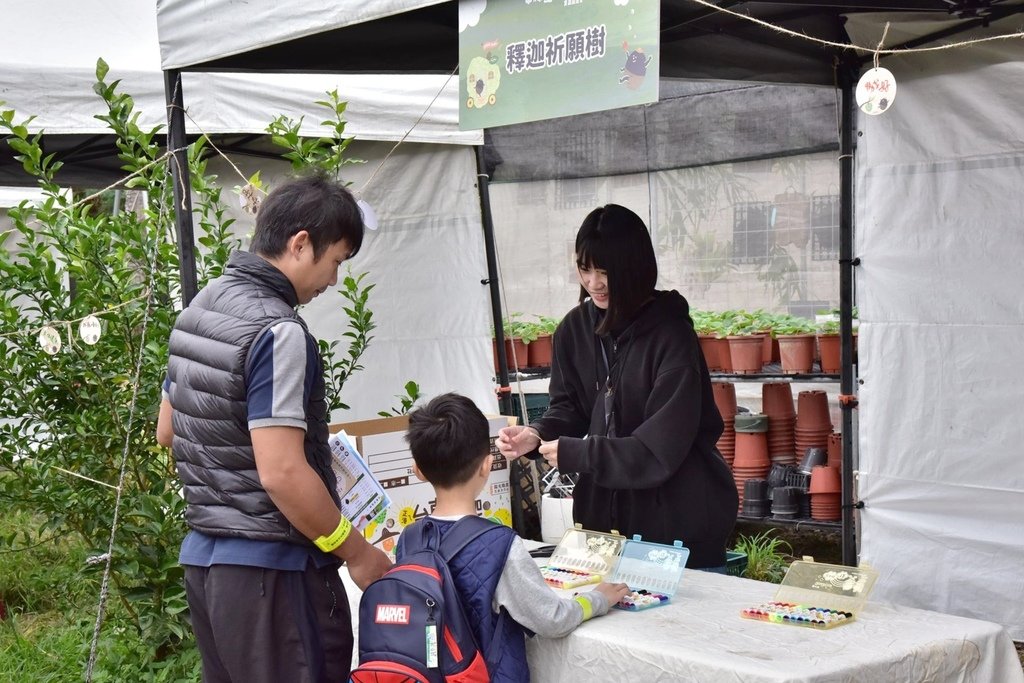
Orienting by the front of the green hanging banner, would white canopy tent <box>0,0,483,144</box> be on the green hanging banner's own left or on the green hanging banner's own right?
on the green hanging banner's own right

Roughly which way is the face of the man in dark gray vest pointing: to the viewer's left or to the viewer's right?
to the viewer's right

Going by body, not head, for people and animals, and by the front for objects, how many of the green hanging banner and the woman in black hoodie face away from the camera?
0

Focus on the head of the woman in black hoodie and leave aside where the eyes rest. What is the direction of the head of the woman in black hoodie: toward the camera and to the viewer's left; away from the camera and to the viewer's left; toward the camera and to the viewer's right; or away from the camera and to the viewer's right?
toward the camera and to the viewer's left

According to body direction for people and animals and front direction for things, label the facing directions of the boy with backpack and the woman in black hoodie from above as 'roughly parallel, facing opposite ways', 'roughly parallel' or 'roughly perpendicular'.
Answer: roughly parallel, facing opposite ways

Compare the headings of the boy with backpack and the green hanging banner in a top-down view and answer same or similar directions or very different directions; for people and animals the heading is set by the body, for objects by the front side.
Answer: very different directions

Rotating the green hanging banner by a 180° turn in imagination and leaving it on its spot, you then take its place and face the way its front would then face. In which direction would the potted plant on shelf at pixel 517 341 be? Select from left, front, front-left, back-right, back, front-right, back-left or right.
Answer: front-left

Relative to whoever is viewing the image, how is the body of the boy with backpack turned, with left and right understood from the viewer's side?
facing away from the viewer and to the right of the viewer

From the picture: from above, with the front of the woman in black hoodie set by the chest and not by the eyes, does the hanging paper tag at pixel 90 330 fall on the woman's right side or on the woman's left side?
on the woman's right side

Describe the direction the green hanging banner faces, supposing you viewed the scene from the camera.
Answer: facing the viewer and to the left of the viewer
